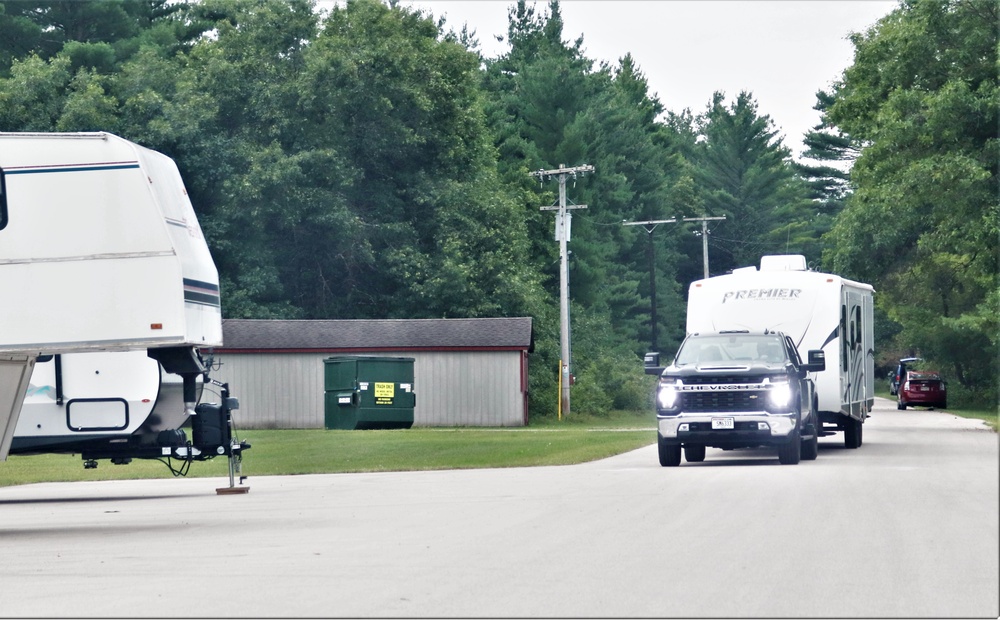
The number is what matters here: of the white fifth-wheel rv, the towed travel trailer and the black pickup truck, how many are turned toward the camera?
2

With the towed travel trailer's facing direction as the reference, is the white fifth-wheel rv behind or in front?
in front

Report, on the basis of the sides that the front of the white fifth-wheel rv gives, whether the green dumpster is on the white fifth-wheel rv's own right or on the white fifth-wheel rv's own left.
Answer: on the white fifth-wheel rv's own left

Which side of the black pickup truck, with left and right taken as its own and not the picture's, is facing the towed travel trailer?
back

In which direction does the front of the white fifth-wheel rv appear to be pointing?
to the viewer's right

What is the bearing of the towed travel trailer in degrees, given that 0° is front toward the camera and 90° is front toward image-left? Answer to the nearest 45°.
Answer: approximately 0°

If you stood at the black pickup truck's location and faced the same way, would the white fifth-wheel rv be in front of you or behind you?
in front

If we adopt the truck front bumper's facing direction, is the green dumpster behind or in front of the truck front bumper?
behind

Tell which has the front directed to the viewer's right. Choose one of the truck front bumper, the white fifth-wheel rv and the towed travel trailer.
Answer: the white fifth-wheel rv

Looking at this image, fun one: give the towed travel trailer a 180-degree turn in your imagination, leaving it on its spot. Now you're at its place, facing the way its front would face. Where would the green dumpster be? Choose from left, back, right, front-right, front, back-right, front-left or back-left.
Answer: front-left

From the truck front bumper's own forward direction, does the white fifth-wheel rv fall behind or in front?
in front

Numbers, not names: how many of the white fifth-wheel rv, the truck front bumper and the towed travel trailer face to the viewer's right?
1
